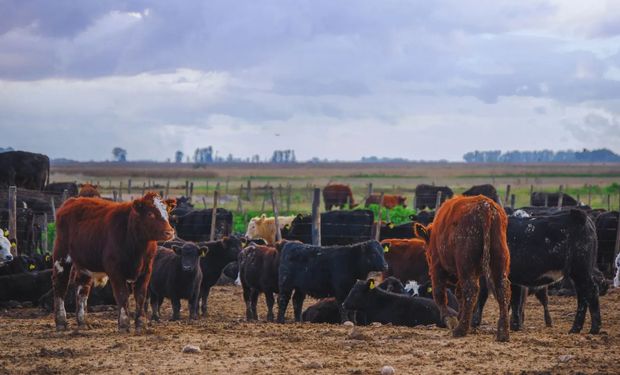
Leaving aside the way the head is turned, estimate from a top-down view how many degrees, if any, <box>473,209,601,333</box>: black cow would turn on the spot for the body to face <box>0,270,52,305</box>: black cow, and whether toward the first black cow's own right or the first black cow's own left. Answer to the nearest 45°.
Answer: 0° — it already faces it

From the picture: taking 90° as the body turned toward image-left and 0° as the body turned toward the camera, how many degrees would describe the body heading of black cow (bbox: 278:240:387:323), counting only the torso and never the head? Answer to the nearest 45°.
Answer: approximately 270°

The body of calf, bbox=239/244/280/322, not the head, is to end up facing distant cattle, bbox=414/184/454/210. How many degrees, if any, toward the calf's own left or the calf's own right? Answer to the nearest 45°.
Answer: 0° — it already faces it

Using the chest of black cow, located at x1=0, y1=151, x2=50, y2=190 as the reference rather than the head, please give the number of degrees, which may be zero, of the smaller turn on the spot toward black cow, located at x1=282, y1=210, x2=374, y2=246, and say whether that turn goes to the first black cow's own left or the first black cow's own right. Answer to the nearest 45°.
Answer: approximately 135° to the first black cow's own left

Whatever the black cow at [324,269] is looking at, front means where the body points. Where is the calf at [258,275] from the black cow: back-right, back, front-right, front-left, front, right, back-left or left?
back-left

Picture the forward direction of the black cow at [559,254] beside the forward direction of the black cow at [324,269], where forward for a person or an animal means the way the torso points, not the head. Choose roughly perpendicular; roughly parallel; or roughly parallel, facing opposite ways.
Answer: roughly parallel, facing opposite ways

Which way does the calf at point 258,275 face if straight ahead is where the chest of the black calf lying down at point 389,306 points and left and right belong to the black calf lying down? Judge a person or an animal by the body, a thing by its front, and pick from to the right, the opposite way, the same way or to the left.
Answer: to the right

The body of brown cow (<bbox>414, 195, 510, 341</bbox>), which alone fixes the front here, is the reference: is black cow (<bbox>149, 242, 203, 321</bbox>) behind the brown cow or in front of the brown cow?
in front

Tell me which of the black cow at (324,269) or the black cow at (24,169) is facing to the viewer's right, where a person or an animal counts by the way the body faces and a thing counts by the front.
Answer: the black cow at (324,269)

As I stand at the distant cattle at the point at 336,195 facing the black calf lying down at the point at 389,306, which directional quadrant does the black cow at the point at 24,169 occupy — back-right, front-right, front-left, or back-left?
front-right
